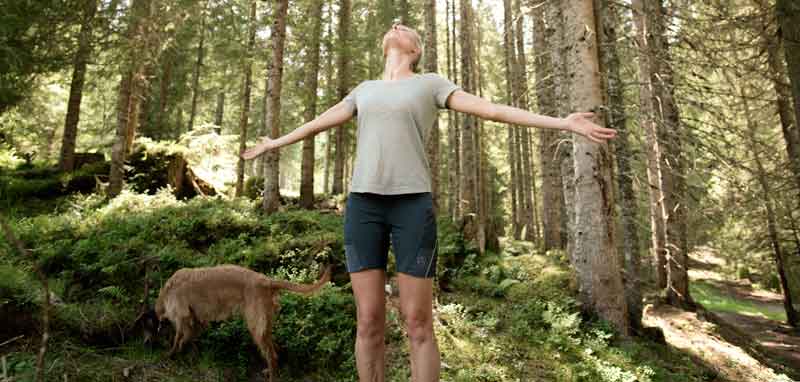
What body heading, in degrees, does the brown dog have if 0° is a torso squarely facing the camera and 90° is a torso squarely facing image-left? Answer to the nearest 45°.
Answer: approximately 90°

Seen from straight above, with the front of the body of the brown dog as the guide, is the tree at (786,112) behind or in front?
behind

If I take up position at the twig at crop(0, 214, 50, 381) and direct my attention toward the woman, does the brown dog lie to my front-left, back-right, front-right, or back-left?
front-left

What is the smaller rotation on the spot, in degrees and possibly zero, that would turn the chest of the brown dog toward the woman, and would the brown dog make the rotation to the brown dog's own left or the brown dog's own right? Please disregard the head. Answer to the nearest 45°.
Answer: approximately 135° to the brown dog's own left

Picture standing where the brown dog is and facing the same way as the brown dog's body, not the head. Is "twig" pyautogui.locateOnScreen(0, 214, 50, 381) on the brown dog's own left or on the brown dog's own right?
on the brown dog's own left

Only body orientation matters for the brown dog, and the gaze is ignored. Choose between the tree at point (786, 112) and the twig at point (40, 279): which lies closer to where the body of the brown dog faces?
the twig

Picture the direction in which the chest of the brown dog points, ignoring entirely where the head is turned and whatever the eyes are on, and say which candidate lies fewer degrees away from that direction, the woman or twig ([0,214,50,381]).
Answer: the twig
